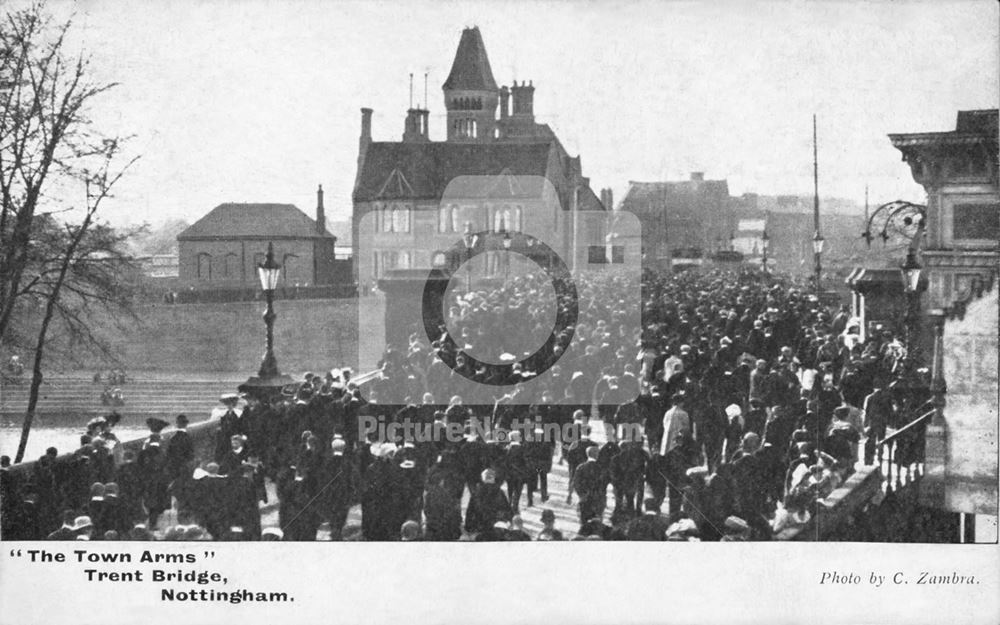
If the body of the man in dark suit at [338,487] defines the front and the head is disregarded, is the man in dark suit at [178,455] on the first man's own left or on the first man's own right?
on the first man's own left

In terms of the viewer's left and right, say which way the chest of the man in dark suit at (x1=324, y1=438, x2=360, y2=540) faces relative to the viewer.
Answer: facing away from the viewer

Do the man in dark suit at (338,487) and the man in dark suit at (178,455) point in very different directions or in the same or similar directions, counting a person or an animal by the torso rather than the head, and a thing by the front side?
same or similar directions

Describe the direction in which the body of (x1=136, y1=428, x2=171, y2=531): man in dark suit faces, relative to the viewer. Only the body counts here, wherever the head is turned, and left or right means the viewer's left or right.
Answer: facing away from the viewer

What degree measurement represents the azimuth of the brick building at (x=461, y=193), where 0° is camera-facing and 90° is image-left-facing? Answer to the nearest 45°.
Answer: approximately 0°

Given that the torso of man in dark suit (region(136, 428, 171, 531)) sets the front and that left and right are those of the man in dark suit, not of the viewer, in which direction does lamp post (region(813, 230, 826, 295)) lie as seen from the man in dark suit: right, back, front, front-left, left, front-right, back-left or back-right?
right

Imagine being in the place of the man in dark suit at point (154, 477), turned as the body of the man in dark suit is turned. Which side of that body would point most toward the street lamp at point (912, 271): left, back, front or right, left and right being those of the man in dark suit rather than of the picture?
right

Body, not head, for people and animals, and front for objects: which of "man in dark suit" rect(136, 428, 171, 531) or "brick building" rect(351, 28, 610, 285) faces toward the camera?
the brick building

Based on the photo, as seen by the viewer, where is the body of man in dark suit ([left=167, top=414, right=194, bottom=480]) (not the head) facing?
away from the camera

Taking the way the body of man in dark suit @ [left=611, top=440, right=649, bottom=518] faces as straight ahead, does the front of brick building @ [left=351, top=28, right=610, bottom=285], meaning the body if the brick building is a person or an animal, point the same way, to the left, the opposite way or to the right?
the opposite way

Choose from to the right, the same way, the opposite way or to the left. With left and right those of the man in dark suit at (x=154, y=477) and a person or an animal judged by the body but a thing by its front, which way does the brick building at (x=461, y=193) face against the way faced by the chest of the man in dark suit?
the opposite way

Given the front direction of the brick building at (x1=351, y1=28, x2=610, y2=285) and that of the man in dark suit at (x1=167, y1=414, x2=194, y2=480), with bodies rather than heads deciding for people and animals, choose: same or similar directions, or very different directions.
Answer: very different directions

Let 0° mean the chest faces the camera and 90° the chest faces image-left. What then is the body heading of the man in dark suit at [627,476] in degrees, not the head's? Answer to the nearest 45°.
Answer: approximately 180°
